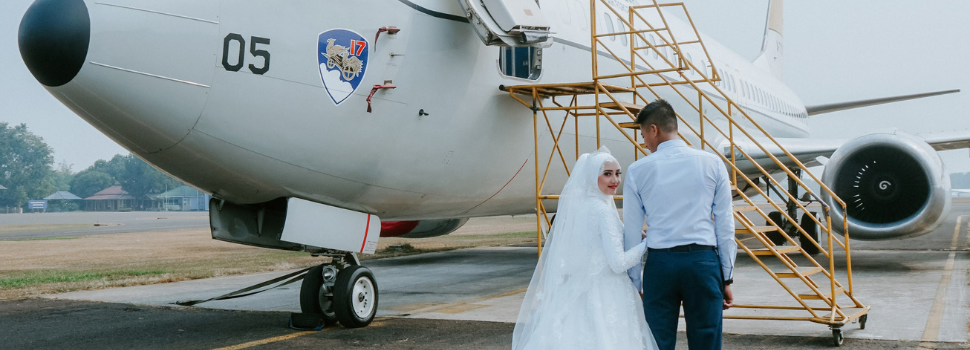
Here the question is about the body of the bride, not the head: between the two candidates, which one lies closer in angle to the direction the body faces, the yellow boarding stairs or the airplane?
the yellow boarding stairs

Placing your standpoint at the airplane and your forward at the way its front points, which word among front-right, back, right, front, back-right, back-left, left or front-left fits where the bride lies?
left

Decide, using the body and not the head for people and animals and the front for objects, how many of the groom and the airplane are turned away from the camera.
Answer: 1

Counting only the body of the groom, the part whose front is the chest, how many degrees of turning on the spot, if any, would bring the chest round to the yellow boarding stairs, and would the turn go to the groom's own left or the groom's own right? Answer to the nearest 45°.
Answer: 0° — they already face it

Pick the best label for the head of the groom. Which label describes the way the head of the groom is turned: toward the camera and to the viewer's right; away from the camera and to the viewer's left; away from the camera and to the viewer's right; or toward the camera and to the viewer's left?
away from the camera and to the viewer's left

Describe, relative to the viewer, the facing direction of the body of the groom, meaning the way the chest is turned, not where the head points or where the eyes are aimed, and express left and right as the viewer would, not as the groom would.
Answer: facing away from the viewer

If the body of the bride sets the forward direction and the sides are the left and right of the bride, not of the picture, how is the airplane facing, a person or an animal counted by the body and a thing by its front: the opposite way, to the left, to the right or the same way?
the opposite way

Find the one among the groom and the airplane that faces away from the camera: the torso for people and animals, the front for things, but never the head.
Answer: the groom

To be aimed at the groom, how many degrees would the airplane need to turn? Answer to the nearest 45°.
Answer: approximately 90° to its left

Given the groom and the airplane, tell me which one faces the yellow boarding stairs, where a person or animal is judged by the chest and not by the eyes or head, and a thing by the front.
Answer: the groom

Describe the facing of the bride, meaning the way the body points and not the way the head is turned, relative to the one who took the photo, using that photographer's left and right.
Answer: facing away from the viewer and to the right of the viewer

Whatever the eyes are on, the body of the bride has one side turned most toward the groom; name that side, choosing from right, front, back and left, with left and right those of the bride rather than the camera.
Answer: right
